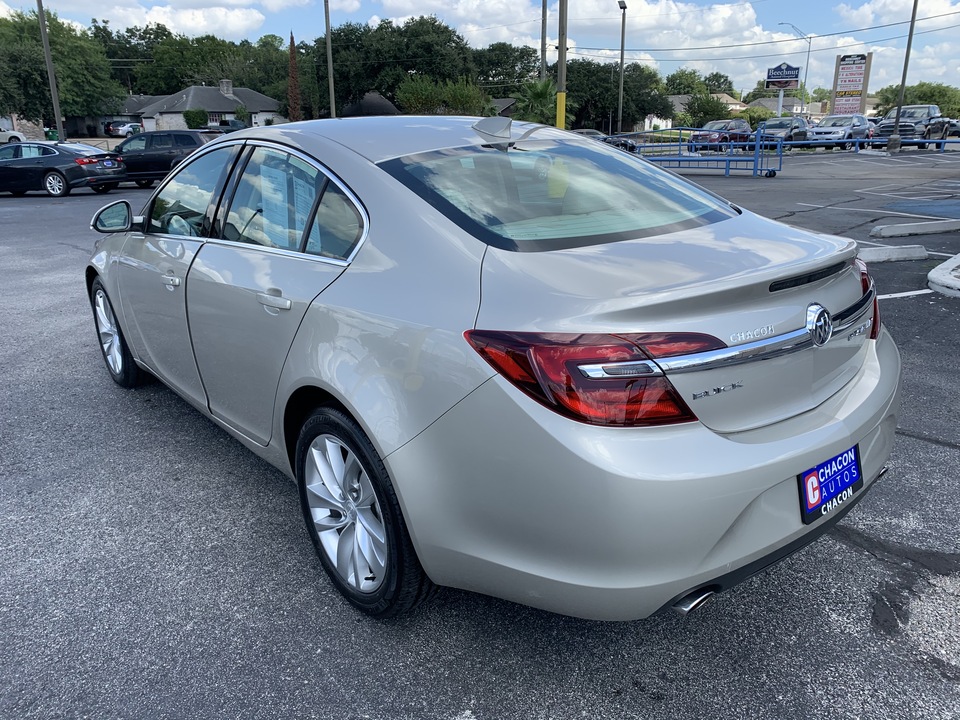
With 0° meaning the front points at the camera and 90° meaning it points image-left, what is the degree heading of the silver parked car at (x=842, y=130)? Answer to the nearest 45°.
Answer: approximately 45°

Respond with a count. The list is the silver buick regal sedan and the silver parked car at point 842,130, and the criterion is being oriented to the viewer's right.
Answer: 0

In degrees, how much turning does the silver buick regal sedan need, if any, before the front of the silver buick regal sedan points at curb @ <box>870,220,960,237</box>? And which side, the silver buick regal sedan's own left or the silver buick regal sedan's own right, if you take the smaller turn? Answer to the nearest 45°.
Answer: approximately 90° to the silver buick regal sedan's own right

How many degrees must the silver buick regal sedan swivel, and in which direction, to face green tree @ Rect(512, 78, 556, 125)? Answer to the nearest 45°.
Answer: approximately 45° to its right

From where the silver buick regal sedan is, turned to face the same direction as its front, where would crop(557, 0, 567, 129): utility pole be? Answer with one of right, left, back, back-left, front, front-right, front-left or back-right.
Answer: front-right

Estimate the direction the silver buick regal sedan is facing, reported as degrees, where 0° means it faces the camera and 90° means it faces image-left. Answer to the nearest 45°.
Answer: approximately 135°

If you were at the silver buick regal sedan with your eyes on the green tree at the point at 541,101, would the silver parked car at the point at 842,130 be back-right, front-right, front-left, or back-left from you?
front-right

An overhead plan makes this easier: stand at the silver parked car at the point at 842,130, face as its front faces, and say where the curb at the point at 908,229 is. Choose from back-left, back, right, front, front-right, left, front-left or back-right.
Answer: front-left

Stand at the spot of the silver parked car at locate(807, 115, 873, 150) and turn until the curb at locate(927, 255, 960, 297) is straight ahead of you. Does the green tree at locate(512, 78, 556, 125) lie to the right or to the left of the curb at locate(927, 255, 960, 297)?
right

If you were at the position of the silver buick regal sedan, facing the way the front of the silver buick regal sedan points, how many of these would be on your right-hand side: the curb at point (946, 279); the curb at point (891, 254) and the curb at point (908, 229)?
3
